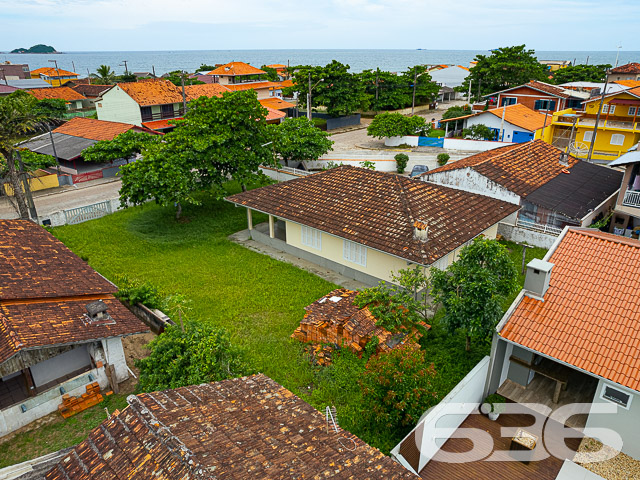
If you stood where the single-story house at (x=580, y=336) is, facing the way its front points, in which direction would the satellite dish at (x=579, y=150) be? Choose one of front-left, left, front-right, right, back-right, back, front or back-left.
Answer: back-right

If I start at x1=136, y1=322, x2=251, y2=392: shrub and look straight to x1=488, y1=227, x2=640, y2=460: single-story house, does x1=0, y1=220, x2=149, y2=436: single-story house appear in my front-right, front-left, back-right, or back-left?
back-left

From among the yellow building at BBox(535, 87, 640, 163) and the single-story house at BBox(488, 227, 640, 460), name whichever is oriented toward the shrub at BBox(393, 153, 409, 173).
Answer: the yellow building

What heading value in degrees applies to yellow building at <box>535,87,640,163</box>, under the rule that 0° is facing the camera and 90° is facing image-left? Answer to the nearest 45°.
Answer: approximately 45°

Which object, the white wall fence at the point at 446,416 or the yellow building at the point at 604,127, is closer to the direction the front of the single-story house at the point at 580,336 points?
the white wall fence

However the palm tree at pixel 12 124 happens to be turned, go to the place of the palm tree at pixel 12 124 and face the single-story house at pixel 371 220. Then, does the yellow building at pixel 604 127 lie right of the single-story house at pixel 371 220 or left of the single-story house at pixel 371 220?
left

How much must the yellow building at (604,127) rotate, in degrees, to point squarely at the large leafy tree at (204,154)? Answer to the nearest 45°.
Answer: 0° — it already faces it

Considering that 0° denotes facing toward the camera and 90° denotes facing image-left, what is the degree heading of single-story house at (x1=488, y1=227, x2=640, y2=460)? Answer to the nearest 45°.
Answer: approximately 45°

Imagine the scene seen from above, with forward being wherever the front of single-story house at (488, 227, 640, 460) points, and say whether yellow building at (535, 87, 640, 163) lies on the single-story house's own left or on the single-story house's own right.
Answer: on the single-story house's own right
